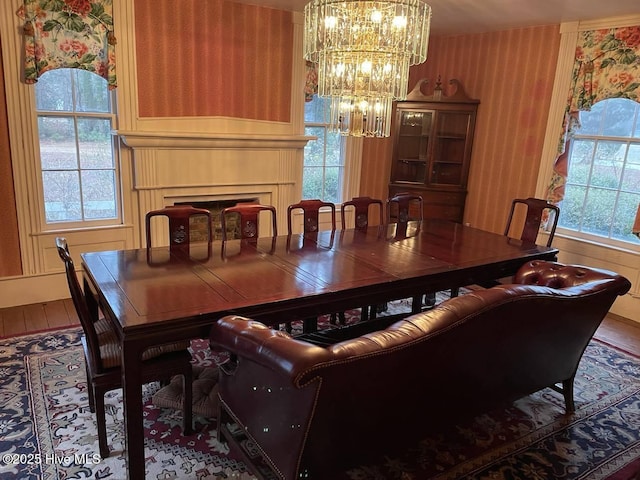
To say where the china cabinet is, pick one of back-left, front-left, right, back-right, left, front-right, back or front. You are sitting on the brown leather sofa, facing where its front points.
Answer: front-right

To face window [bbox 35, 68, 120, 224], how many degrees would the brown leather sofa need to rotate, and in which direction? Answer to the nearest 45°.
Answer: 0° — it already faces it

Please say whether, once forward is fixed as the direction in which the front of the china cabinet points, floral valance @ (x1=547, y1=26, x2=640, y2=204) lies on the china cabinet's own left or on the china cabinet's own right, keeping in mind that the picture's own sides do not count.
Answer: on the china cabinet's own left

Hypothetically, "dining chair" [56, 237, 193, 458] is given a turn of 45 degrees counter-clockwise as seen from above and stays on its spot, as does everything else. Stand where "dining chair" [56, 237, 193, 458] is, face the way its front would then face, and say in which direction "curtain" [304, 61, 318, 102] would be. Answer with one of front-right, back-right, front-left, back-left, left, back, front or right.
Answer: front

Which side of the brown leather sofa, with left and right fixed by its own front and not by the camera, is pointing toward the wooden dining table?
front

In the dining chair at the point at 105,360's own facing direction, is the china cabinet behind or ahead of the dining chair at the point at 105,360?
ahead

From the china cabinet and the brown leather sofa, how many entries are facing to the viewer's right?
0

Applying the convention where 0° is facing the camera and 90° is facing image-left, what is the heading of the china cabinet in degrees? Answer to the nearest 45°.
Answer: approximately 0°

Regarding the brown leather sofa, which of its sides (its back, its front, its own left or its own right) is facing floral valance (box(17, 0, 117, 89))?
front

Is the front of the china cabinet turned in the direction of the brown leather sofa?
yes

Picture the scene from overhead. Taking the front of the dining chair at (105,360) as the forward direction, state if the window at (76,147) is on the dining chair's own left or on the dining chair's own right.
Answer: on the dining chair's own left

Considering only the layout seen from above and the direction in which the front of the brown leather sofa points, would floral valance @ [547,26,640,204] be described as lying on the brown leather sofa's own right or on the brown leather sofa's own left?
on the brown leather sofa's own right

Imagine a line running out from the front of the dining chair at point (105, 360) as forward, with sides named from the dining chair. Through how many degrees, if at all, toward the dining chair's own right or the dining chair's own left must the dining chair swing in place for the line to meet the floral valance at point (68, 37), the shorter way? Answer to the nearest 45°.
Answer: approximately 90° to the dining chair's own left

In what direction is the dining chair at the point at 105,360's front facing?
to the viewer's right

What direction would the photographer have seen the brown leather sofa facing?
facing away from the viewer and to the left of the viewer

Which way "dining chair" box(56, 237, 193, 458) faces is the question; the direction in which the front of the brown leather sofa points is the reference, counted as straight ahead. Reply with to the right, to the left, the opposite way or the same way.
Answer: to the right

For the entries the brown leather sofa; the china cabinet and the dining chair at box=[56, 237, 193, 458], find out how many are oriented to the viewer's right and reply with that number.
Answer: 1

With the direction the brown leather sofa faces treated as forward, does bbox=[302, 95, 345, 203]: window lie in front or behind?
in front

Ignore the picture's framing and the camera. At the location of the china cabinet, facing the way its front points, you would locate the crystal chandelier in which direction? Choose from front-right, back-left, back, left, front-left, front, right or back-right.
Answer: front
